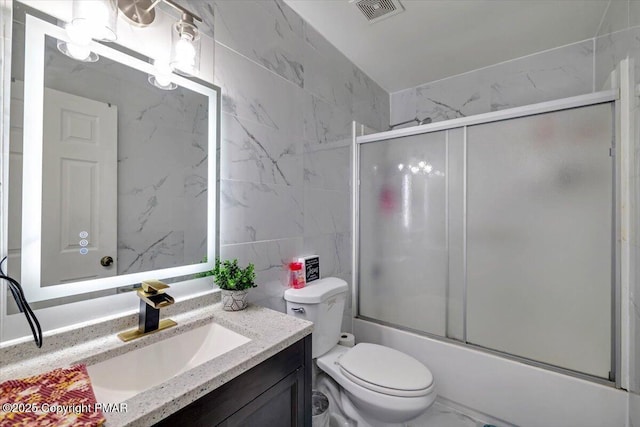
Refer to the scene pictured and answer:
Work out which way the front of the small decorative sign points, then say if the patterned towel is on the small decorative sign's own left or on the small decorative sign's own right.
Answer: on the small decorative sign's own right

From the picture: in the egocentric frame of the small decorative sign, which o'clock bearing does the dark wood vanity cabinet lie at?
The dark wood vanity cabinet is roughly at 2 o'clock from the small decorative sign.

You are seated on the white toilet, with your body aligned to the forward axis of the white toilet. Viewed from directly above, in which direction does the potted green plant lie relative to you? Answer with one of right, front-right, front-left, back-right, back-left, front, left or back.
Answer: right

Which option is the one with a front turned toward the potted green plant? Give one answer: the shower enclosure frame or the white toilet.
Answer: the shower enclosure frame

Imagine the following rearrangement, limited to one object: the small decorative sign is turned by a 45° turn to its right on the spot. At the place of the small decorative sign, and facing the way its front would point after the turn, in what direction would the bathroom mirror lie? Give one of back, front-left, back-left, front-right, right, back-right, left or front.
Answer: front-right

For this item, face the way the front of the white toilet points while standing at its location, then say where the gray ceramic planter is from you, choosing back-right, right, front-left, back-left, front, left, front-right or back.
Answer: right

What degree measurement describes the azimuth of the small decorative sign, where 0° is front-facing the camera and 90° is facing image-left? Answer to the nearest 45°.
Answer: approximately 315°

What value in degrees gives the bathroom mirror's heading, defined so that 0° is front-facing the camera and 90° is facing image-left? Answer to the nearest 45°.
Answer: approximately 315°

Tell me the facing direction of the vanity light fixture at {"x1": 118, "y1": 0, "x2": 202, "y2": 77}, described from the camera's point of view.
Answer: facing the viewer and to the right of the viewer

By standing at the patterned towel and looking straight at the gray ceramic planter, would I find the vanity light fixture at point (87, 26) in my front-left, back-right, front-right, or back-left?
front-left
